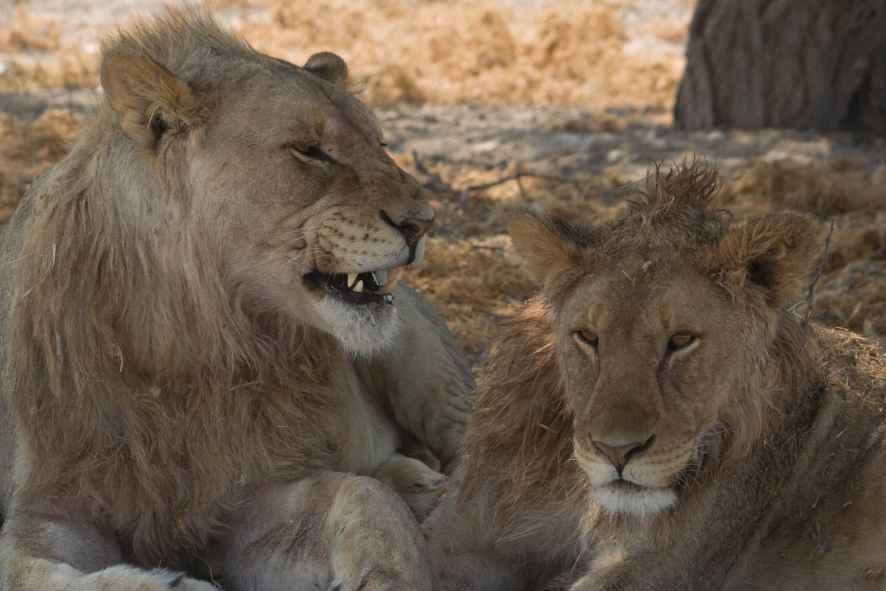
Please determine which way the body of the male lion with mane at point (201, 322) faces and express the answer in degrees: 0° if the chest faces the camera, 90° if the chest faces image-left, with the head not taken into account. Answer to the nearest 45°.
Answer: approximately 315°

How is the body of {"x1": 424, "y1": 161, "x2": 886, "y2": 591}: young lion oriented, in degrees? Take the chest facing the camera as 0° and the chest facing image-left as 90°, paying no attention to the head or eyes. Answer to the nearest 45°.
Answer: approximately 45°

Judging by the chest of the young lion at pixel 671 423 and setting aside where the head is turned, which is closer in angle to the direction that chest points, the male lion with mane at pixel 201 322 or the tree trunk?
the male lion with mane

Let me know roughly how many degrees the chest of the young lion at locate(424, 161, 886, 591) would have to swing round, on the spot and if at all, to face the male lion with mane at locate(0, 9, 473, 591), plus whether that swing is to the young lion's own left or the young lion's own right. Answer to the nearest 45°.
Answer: approximately 45° to the young lion's own right

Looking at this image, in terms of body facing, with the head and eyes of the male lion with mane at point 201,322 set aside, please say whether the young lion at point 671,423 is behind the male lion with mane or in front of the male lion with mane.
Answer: in front

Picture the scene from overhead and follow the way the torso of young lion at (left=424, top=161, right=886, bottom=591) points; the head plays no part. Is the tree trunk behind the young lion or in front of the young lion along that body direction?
behind

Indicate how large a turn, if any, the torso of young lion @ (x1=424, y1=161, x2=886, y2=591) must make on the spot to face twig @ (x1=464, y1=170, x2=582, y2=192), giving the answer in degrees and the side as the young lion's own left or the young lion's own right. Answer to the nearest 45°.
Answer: approximately 135° to the young lion's own right
